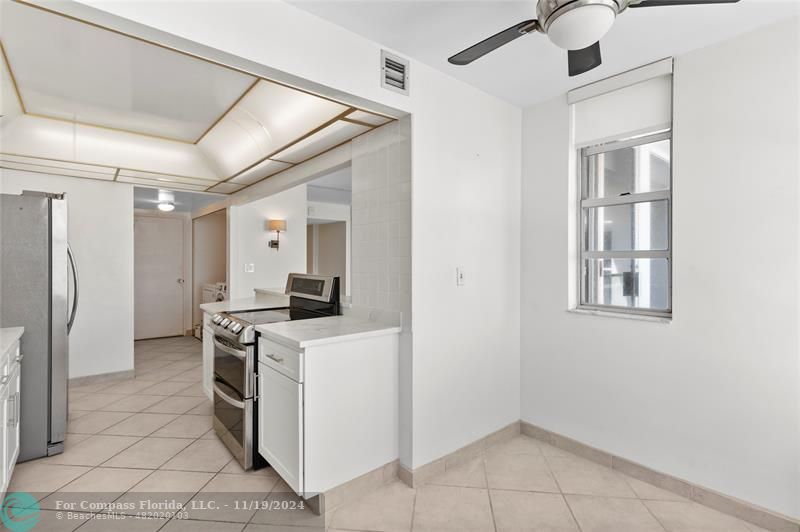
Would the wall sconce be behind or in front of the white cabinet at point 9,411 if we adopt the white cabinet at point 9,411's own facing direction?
in front

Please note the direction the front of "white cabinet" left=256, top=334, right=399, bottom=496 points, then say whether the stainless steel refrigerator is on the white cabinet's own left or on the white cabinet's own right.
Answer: on the white cabinet's own right

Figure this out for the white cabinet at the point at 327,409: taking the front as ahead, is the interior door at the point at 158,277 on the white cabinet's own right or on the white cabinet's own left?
on the white cabinet's own right

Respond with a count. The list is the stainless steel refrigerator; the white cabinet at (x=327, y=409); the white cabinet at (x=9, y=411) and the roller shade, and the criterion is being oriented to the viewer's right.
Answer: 2

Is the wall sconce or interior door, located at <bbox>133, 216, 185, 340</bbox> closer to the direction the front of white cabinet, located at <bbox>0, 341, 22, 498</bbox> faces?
the wall sconce

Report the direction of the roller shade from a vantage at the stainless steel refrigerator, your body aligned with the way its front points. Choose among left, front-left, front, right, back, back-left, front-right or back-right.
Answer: front-right

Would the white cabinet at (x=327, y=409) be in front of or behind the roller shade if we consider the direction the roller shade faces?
in front

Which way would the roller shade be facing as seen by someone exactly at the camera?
facing the viewer and to the left of the viewer

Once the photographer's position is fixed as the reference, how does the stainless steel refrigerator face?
facing to the right of the viewer

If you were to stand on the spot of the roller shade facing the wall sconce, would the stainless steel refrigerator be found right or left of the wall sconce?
left

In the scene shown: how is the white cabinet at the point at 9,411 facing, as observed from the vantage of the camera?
facing to the right of the viewer

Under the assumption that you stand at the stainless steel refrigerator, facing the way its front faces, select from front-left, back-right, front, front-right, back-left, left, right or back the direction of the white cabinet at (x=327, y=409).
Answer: front-right
